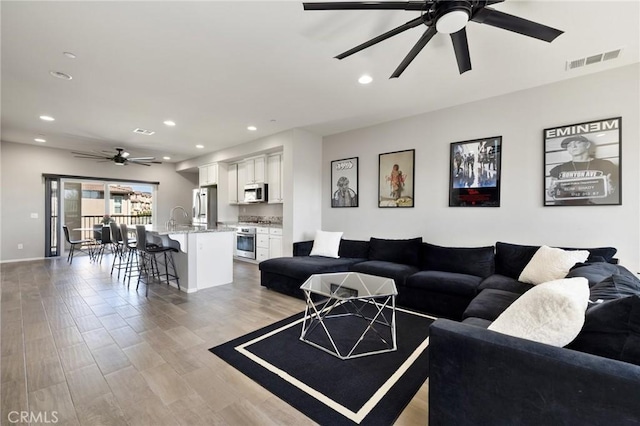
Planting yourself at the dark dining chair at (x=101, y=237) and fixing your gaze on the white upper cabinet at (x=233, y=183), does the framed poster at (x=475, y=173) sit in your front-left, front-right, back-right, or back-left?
front-right

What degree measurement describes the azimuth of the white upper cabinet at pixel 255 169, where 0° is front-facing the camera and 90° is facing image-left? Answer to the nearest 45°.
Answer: approximately 45°

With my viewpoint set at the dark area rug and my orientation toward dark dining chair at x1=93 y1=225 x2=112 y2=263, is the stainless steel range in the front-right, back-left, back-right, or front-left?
front-right

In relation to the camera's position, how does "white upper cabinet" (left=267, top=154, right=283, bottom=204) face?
facing the viewer and to the left of the viewer

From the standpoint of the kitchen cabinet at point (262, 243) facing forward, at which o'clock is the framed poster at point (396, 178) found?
The framed poster is roughly at 9 o'clock from the kitchen cabinet.

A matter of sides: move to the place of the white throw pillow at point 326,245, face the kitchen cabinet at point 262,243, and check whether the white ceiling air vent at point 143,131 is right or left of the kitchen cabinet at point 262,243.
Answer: left

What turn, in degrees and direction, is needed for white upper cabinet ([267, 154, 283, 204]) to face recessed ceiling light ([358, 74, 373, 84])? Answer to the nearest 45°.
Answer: approximately 45° to its left

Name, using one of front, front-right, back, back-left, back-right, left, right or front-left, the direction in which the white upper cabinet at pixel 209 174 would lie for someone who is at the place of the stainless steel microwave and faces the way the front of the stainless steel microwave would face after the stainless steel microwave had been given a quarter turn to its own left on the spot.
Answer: back

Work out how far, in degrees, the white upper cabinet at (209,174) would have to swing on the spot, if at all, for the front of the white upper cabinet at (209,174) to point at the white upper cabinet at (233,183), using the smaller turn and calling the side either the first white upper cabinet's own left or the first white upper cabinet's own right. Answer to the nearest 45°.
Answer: approximately 90° to the first white upper cabinet's own left

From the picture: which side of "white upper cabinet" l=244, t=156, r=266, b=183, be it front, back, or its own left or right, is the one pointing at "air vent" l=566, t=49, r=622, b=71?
left

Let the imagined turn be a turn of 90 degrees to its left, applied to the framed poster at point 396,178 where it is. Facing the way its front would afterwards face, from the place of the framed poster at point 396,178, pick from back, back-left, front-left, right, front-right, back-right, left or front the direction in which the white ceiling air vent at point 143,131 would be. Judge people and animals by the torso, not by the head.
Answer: back-right

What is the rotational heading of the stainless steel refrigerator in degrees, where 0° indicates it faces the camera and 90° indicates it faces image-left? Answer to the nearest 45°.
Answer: approximately 45°

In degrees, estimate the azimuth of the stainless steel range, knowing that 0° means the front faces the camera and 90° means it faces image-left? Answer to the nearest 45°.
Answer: approximately 45°

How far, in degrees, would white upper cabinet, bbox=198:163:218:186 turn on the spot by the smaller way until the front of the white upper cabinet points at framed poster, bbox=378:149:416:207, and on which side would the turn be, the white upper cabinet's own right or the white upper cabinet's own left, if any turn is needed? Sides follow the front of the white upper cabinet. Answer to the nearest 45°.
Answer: approximately 90° to the white upper cabinet's own left

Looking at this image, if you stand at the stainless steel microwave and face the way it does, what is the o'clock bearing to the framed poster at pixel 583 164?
The framed poster is roughly at 9 o'clock from the stainless steel microwave.

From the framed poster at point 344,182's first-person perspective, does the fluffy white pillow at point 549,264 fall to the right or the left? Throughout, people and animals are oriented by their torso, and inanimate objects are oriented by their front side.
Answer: on its left
